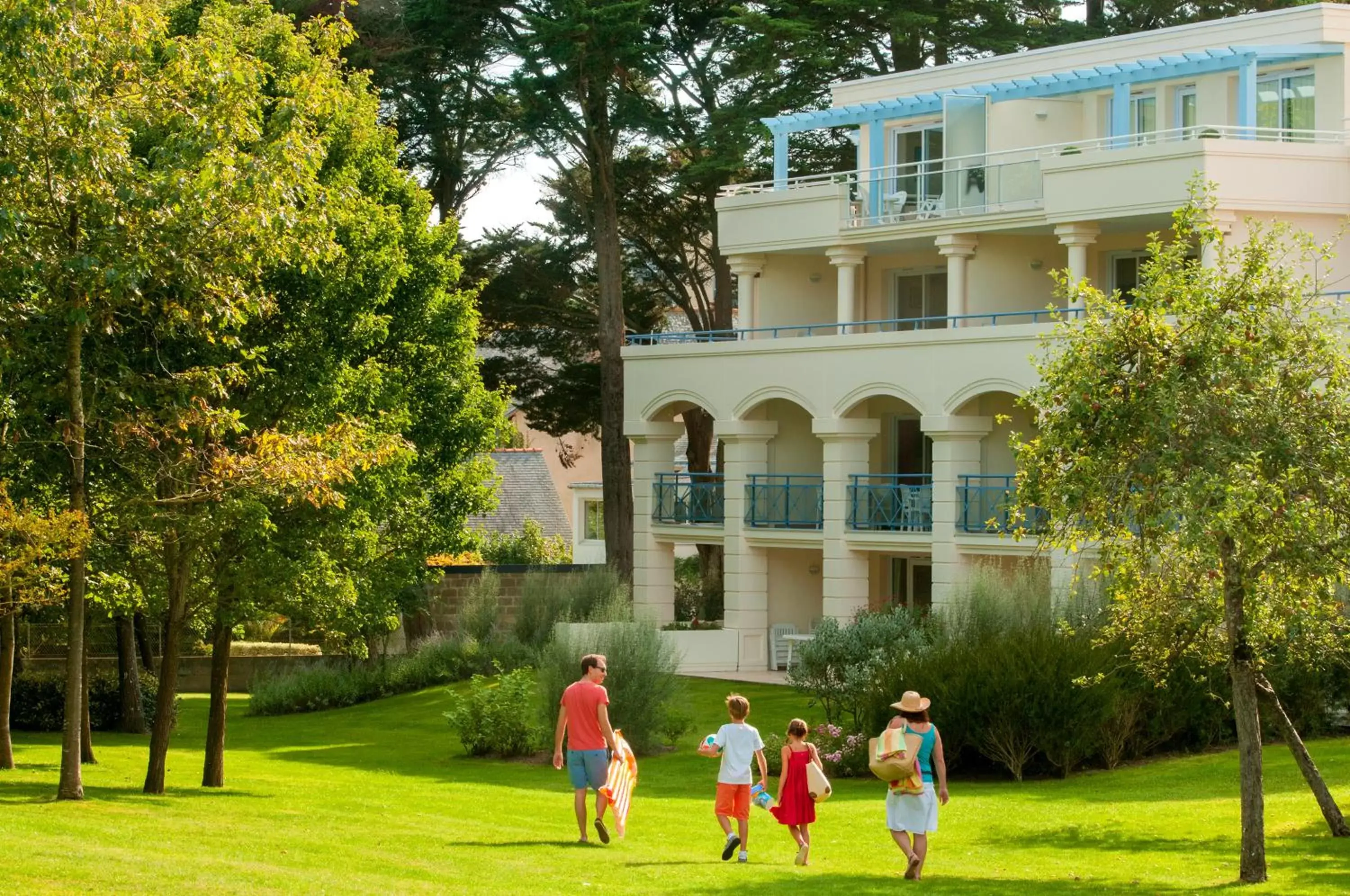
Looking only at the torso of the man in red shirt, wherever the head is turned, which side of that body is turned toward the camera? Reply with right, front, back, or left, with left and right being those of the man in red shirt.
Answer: back

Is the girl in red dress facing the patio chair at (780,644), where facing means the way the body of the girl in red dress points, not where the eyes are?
yes

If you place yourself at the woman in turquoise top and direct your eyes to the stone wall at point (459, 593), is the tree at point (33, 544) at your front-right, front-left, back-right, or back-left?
front-left

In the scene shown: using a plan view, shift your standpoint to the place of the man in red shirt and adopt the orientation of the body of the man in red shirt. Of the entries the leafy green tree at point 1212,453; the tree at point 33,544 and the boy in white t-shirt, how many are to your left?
1

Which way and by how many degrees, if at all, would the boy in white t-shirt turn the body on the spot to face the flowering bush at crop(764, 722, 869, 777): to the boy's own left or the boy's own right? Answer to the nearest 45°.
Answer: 0° — they already face it

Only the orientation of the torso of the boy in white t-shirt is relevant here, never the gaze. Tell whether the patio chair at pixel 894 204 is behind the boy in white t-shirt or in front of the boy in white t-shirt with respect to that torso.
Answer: in front

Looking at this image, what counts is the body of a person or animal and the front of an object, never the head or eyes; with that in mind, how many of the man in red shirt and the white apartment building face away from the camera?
1

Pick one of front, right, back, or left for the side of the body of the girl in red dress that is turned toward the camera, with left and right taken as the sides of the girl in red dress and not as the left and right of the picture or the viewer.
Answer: back

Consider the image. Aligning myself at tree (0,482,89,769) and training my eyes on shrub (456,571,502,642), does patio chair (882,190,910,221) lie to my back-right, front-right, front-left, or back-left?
front-right

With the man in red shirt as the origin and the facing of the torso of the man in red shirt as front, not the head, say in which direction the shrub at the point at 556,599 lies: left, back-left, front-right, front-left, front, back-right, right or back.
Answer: front

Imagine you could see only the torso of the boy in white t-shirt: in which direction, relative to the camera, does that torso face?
away from the camera

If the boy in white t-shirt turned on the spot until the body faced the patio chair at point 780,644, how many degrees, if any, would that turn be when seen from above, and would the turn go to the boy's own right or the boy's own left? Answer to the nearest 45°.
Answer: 0° — they already face it

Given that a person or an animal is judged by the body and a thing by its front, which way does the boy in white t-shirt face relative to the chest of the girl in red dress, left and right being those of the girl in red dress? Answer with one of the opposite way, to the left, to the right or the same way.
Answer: the same way

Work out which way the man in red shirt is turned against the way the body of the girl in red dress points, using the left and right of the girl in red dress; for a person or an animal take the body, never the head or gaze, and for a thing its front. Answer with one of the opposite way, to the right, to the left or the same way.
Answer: the same way

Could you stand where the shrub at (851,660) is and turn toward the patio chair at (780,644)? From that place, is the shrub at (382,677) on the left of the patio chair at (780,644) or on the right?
left

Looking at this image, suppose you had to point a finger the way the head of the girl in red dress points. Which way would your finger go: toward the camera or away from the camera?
away from the camera

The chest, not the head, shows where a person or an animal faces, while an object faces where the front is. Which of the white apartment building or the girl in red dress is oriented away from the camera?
the girl in red dress

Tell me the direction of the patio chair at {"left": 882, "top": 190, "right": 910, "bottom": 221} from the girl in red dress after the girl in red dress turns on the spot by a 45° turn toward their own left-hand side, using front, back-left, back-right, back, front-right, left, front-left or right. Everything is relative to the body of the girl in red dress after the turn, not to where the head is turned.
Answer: front-right

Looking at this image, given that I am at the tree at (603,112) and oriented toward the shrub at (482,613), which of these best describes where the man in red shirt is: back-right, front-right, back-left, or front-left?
front-left
